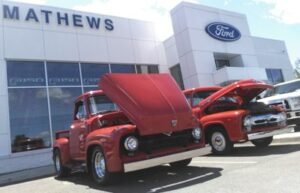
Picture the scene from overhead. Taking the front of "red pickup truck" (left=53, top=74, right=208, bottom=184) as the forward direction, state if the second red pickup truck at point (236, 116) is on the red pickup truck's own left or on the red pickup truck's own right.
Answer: on the red pickup truck's own left

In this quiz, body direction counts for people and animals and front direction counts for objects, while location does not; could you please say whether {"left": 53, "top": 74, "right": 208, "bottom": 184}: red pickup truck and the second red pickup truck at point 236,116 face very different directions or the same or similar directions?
same or similar directions

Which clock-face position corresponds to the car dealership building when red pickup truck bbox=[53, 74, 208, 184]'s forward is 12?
The car dealership building is roughly at 7 o'clock from the red pickup truck.

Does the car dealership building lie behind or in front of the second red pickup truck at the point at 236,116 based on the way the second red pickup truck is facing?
behind

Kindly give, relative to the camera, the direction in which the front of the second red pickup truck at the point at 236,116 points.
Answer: facing the viewer and to the right of the viewer

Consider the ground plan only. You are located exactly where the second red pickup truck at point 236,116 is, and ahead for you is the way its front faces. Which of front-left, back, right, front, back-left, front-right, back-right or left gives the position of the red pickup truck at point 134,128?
right

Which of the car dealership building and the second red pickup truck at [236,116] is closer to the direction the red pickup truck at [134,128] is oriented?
the second red pickup truck

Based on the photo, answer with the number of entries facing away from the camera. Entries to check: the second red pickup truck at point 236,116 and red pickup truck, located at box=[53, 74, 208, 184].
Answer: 0
